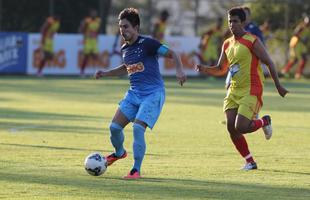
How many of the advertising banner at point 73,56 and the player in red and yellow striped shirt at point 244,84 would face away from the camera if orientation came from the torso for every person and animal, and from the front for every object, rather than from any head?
0

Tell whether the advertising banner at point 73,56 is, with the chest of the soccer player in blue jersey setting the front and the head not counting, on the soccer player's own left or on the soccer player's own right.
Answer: on the soccer player's own right

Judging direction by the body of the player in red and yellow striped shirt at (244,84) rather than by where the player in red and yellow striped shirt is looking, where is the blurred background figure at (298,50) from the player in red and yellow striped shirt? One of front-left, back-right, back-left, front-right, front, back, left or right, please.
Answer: back-right

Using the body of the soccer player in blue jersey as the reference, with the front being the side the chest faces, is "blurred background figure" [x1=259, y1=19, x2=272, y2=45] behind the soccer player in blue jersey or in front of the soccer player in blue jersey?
behind

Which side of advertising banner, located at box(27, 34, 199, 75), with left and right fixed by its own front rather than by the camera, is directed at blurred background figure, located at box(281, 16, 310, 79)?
left

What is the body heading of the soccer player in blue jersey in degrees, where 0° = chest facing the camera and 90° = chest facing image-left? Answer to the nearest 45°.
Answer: approximately 45°

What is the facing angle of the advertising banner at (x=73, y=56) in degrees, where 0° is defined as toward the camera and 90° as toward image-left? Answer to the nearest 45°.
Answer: approximately 0°

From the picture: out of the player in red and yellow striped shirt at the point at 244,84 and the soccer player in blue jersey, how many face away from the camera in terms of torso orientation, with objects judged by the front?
0

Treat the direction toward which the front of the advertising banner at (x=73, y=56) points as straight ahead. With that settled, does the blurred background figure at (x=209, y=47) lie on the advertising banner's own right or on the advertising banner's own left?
on the advertising banner's own left
